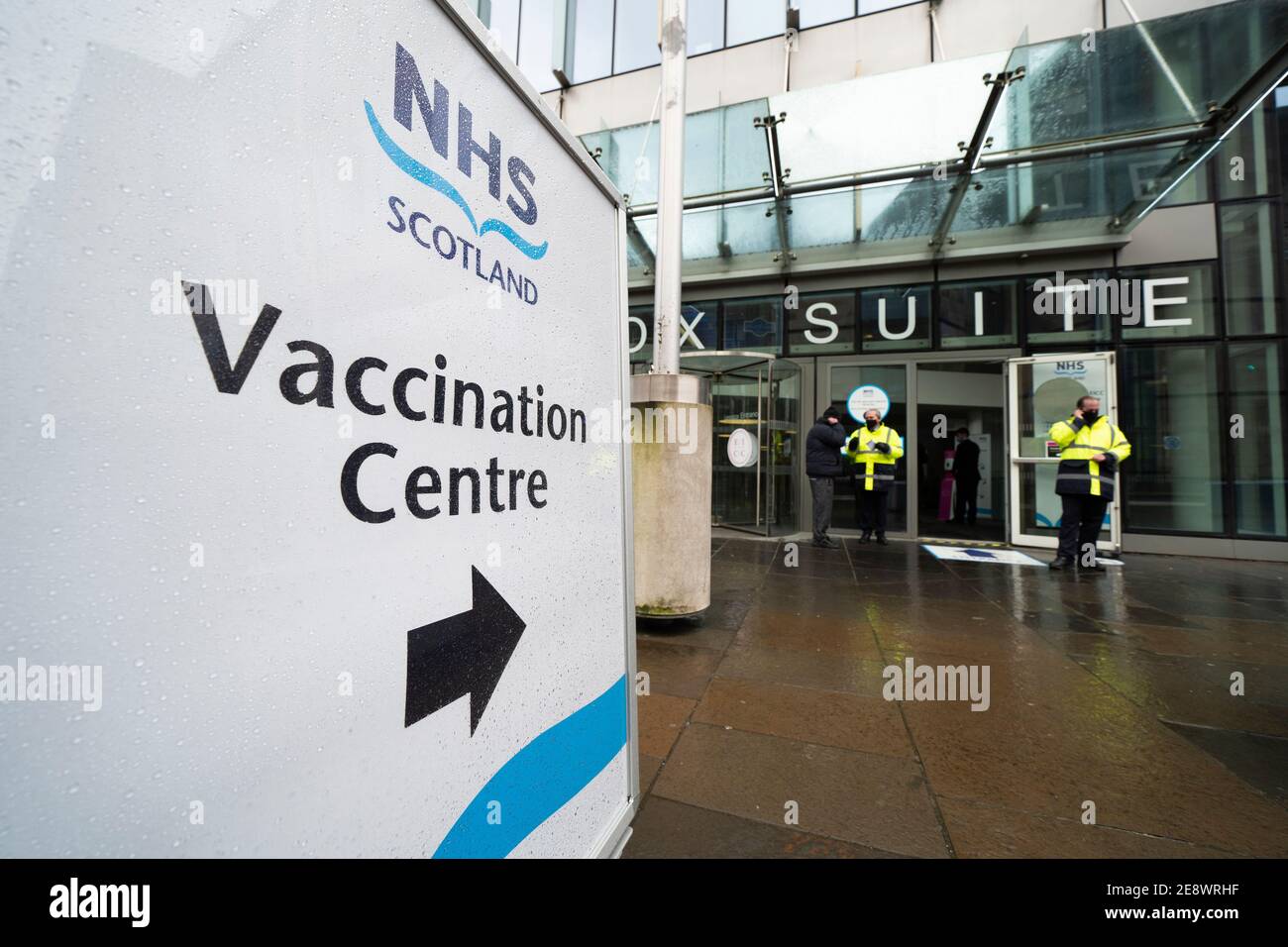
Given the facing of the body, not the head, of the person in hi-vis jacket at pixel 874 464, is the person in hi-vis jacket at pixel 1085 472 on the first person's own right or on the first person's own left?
on the first person's own left

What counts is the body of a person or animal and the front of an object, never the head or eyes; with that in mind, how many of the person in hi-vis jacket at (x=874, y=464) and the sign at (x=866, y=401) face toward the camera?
2

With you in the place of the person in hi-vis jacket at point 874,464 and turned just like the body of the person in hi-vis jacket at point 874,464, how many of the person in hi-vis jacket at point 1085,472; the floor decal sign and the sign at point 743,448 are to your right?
1

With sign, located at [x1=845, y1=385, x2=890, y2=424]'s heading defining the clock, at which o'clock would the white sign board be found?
The white sign board is roughly at 12 o'clock from the sign.

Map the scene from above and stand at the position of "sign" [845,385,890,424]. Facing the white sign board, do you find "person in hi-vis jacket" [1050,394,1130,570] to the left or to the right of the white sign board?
left

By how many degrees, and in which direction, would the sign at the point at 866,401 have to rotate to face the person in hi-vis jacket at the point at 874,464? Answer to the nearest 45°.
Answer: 0° — it already faces them

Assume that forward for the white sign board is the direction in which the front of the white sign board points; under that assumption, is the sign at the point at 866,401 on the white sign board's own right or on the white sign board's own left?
on the white sign board's own left

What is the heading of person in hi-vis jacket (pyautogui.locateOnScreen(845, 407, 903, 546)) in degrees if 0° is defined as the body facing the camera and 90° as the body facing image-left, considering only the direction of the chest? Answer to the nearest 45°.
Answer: approximately 0°

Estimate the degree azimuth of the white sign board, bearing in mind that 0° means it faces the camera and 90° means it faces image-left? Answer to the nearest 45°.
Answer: approximately 315°

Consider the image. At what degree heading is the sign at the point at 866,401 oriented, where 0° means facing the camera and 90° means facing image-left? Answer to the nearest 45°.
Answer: approximately 0°

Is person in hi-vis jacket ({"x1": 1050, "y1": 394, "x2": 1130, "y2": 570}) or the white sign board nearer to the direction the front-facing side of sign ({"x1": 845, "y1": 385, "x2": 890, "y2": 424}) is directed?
the white sign board

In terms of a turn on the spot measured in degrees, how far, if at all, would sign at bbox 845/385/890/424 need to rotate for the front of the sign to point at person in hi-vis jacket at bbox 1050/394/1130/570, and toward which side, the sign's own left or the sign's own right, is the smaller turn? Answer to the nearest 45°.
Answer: approximately 45° to the sign's own left
